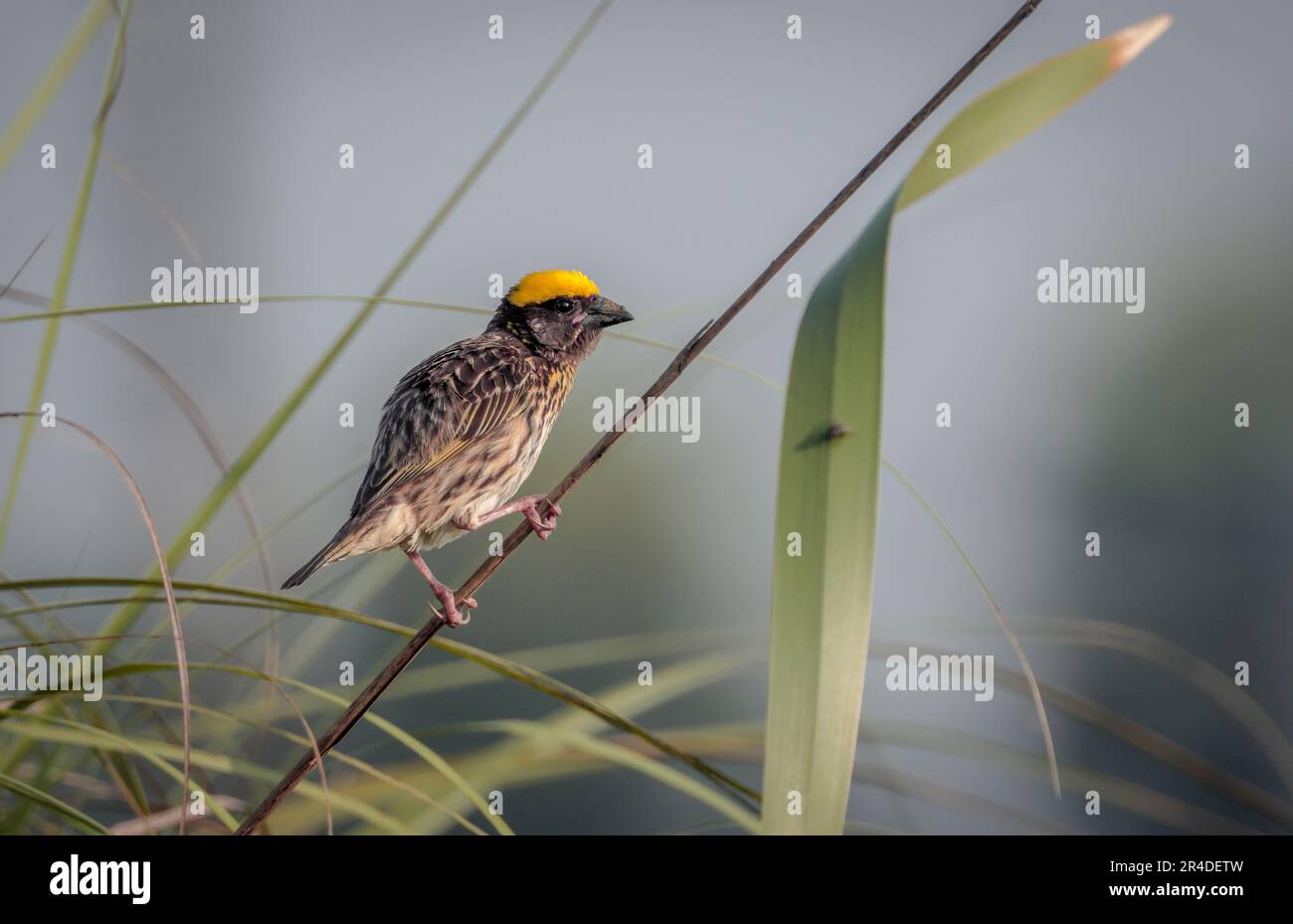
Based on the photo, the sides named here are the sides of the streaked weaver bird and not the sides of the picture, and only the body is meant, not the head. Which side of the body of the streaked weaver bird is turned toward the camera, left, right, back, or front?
right
